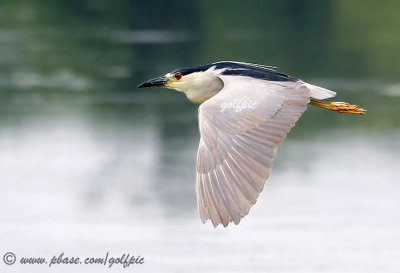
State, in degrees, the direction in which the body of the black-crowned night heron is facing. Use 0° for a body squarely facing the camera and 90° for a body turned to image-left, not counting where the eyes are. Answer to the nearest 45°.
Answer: approximately 90°
